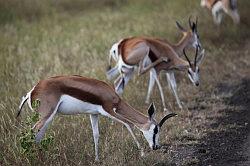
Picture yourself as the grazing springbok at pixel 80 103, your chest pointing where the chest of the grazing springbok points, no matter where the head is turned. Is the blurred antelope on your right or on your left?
on your left

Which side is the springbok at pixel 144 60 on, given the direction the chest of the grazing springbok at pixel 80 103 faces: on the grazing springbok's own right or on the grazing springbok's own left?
on the grazing springbok's own left

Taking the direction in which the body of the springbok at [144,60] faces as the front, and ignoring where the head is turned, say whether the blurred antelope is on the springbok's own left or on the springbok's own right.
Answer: on the springbok's own left

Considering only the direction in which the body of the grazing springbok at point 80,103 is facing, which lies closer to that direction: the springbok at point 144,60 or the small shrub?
the springbok

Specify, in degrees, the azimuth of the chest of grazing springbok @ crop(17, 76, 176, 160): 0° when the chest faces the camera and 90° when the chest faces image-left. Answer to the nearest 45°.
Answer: approximately 270°

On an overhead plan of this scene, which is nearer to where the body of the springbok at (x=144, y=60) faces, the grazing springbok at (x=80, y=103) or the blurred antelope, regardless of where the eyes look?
the blurred antelope

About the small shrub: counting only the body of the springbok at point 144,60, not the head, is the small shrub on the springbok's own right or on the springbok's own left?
on the springbok's own right

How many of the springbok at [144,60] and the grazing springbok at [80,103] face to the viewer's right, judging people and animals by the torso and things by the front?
2

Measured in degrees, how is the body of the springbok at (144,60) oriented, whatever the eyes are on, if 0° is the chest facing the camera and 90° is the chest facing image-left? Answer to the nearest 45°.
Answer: approximately 270°
